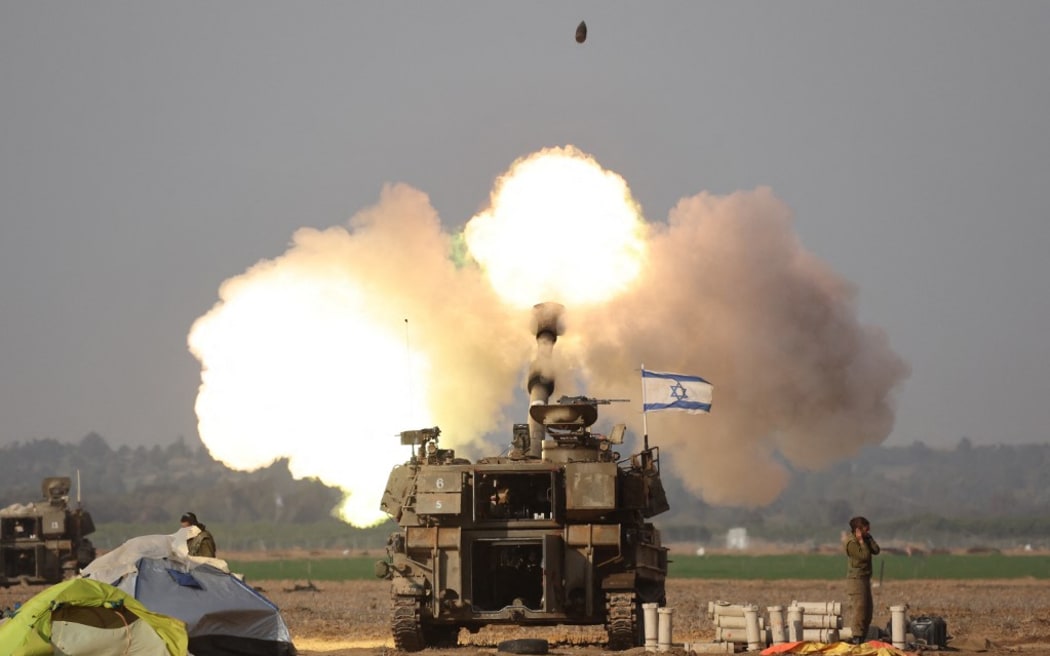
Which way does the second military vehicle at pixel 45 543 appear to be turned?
away from the camera

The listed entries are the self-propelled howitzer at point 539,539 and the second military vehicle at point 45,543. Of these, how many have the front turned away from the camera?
2

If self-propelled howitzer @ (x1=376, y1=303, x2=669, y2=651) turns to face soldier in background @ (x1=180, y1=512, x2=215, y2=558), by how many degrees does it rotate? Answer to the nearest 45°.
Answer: approximately 90° to its left

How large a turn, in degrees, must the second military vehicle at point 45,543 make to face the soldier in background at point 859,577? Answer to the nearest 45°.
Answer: approximately 135° to its right

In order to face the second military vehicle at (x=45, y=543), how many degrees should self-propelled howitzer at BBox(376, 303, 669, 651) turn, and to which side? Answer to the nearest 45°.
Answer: approximately 45° to its left

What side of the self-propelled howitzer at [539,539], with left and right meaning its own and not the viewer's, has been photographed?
back
